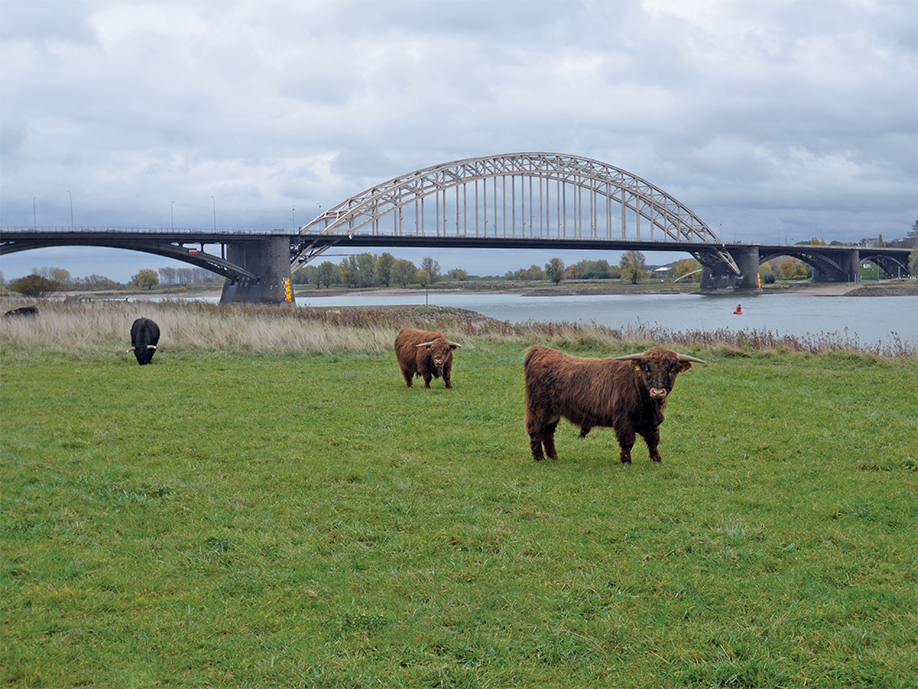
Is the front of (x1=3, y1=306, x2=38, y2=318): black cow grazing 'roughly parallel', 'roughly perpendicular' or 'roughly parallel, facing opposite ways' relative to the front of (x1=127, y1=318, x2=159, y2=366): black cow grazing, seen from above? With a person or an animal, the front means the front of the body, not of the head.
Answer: roughly perpendicular

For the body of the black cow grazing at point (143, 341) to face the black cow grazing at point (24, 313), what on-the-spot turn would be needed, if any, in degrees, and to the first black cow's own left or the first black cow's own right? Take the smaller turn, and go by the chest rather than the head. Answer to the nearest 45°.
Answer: approximately 180°

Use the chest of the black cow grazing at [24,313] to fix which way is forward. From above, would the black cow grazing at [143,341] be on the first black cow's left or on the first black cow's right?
on the first black cow's left

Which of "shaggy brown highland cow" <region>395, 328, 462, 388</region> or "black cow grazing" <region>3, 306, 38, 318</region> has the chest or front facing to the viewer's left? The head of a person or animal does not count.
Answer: the black cow grazing

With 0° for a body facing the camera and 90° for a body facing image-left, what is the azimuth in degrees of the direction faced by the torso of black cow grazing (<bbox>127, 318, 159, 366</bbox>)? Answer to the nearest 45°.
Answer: approximately 0°

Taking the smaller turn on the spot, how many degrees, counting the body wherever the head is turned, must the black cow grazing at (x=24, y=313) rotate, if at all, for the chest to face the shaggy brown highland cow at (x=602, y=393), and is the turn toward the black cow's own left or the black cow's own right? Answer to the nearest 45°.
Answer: approximately 90° to the black cow's own left
